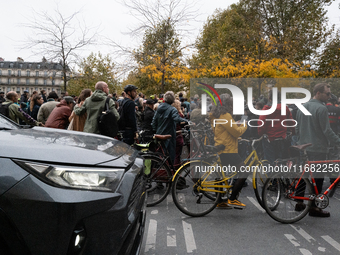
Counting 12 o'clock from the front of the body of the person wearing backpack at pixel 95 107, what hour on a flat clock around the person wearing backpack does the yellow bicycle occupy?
The yellow bicycle is roughly at 3 o'clock from the person wearing backpack.

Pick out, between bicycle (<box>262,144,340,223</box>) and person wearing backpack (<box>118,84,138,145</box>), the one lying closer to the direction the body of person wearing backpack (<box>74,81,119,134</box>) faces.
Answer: the person wearing backpack

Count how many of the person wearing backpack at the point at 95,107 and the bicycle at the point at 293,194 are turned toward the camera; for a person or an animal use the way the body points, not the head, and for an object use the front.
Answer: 0

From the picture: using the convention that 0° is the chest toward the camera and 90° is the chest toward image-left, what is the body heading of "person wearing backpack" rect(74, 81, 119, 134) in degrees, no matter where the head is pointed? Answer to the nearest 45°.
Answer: approximately 225°

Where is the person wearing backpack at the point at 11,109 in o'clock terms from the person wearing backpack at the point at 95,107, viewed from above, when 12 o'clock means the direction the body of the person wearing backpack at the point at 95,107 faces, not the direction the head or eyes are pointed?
the person wearing backpack at the point at 11,109 is roughly at 9 o'clock from the person wearing backpack at the point at 95,107.

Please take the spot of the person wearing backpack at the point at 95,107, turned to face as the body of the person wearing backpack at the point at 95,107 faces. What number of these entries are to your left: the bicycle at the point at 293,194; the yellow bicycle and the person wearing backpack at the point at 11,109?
1

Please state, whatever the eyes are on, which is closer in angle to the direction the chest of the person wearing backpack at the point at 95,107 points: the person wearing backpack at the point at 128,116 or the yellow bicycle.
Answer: the person wearing backpack

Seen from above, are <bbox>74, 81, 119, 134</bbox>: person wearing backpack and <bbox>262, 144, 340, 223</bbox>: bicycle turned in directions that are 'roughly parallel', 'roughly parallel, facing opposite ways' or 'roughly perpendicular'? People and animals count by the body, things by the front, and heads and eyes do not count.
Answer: roughly perpendicular
